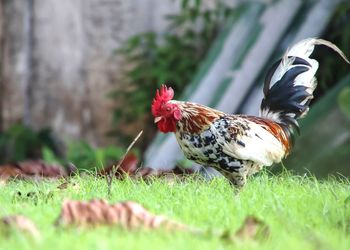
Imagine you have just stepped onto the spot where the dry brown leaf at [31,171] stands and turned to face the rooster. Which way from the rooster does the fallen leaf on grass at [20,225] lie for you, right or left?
right

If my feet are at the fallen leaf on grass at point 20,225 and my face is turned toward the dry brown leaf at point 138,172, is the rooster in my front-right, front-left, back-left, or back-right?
front-right

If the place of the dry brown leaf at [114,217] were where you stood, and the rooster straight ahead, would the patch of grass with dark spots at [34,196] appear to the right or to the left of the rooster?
left

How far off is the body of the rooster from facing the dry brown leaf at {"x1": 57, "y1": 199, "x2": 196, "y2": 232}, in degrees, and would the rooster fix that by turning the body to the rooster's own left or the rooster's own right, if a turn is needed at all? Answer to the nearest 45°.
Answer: approximately 90° to the rooster's own left

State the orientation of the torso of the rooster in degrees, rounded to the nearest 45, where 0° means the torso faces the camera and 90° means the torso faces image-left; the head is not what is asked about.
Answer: approximately 90°

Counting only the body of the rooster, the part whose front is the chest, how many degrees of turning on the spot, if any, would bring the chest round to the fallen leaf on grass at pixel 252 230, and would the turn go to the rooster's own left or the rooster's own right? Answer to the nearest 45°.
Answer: approximately 90° to the rooster's own left

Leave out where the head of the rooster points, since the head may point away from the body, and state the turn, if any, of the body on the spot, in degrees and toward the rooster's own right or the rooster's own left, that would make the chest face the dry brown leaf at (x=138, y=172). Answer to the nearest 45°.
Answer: approximately 45° to the rooster's own right

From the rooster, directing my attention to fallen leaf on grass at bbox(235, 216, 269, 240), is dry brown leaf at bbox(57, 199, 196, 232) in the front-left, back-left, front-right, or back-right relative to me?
front-right

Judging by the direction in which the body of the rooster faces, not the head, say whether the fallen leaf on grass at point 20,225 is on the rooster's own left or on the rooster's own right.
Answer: on the rooster's own left
